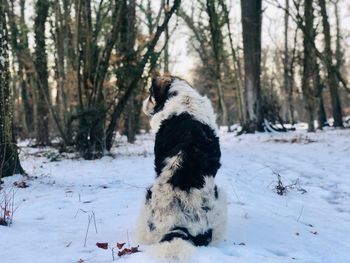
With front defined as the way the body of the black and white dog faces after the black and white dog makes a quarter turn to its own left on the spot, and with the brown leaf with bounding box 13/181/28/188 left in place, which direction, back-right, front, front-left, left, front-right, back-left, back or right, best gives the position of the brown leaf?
front-right

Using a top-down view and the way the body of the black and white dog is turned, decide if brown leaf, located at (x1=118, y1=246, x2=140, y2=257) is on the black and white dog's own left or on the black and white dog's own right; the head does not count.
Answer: on the black and white dog's own left

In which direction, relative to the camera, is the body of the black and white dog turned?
away from the camera

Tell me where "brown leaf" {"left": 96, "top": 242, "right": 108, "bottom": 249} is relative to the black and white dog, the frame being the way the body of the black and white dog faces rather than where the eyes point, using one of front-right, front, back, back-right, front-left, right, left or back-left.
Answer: left
